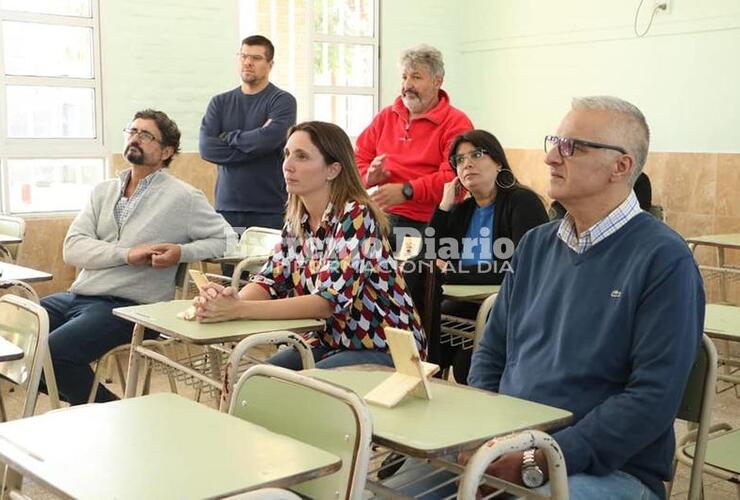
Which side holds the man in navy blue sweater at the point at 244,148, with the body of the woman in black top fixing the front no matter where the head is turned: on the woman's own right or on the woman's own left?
on the woman's own right

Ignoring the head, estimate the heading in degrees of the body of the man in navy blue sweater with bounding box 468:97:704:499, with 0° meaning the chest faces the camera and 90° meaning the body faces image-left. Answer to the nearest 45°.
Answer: approximately 45°

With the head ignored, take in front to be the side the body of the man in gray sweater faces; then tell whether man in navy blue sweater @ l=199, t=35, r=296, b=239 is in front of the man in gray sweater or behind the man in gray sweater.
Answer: behind

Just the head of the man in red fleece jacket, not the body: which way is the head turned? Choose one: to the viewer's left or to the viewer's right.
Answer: to the viewer's left

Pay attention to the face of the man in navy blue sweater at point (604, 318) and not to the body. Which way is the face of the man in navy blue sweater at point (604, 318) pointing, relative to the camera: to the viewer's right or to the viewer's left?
to the viewer's left

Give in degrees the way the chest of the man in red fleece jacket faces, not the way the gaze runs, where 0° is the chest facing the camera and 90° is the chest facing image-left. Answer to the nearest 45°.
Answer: approximately 45°

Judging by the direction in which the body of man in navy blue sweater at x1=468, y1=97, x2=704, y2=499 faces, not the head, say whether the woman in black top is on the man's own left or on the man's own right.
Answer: on the man's own right
